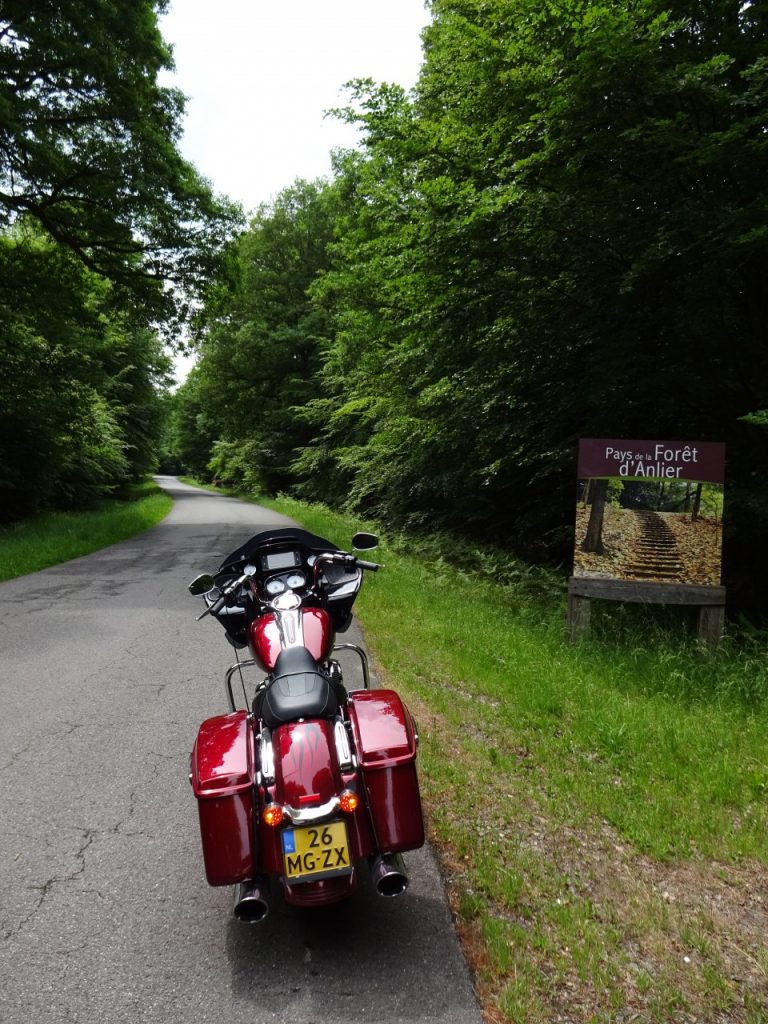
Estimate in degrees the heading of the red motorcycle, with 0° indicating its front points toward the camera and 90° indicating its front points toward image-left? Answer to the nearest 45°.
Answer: approximately 180°
